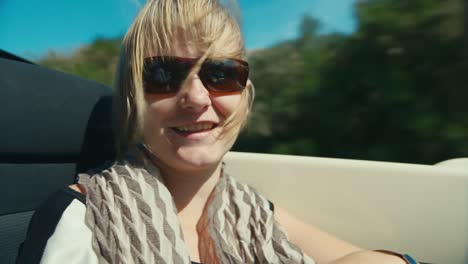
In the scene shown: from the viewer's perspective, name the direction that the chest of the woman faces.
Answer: toward the camera

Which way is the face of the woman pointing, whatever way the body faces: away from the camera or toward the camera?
toward the camera
